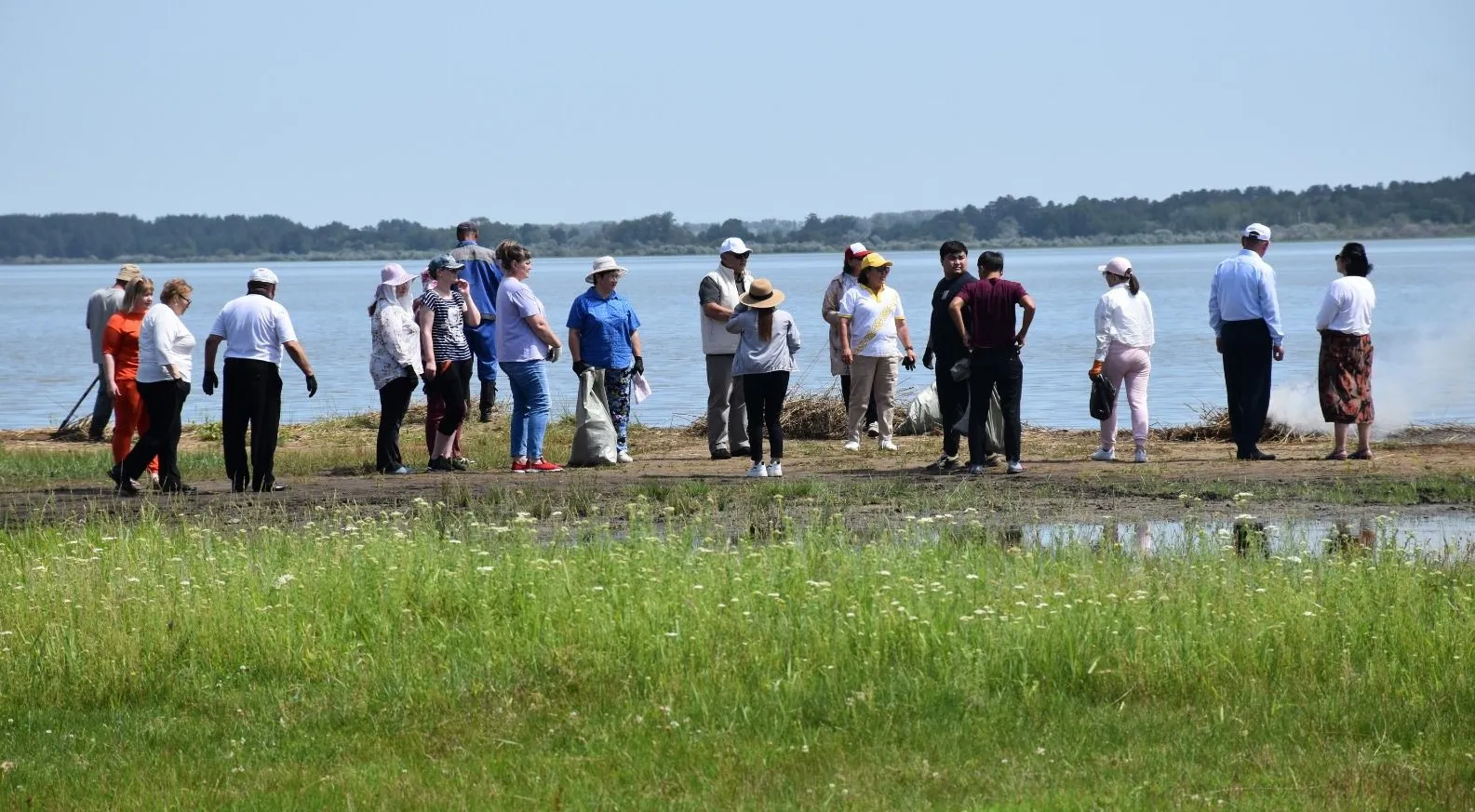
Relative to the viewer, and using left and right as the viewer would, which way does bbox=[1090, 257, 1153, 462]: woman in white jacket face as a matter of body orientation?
facing away from the viewer and to the left of the viewer

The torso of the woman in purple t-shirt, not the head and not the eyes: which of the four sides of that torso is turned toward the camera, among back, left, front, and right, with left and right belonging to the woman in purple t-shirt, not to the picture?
right

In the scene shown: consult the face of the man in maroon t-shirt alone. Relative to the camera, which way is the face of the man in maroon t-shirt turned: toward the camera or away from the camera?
away from the camera

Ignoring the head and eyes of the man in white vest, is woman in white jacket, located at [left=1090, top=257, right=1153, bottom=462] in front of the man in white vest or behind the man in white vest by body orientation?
in front

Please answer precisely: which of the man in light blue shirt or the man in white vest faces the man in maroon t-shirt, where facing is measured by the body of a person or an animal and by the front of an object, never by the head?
the man in white vest

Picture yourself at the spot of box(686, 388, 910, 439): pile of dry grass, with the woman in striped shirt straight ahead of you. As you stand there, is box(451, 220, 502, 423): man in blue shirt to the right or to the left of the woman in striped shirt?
right

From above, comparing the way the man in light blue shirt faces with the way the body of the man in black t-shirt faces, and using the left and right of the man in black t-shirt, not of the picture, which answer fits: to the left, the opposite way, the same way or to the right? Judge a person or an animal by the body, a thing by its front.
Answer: the opposite way

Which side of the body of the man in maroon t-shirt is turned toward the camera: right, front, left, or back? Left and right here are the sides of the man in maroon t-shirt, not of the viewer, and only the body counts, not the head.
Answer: back

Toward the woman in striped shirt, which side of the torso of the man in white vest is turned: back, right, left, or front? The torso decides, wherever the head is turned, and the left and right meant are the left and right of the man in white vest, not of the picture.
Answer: right

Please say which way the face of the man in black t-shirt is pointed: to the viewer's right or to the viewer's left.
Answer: to the viewer's right

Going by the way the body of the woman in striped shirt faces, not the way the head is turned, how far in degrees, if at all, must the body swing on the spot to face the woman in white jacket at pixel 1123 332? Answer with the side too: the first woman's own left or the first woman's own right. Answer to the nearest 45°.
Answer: approximately 45° to the first woman's own left

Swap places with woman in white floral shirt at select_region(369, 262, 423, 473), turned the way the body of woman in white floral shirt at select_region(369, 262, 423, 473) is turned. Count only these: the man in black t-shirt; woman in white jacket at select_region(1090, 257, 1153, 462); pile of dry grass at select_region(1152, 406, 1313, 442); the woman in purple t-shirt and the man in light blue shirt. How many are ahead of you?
5
